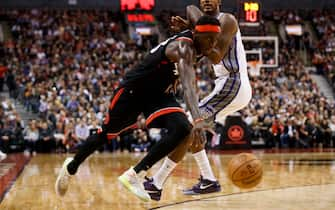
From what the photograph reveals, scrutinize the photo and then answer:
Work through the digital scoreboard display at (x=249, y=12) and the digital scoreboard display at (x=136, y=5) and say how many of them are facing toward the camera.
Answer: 2

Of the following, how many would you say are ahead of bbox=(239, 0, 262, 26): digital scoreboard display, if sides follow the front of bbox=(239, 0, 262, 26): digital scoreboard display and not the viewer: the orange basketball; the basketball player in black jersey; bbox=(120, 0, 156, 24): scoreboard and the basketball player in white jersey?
3

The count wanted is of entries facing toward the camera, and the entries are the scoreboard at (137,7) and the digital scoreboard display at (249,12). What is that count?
2

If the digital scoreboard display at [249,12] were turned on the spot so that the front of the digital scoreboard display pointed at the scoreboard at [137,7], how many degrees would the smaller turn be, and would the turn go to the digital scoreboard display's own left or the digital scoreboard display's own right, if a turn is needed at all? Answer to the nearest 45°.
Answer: approximately 135° to the digital scoreboard display's own right

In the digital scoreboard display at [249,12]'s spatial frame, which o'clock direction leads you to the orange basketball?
The orange basketball is roughly at 12 o'clock from the digital scoreboard display.

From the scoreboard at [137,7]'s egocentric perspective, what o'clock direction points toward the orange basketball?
The orange basketball is roughly at 12 o'clock from the scoreboard.

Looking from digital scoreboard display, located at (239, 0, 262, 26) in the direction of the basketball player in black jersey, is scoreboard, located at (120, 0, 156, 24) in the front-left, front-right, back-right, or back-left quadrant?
back-right

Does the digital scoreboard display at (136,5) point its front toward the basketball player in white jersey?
yes
